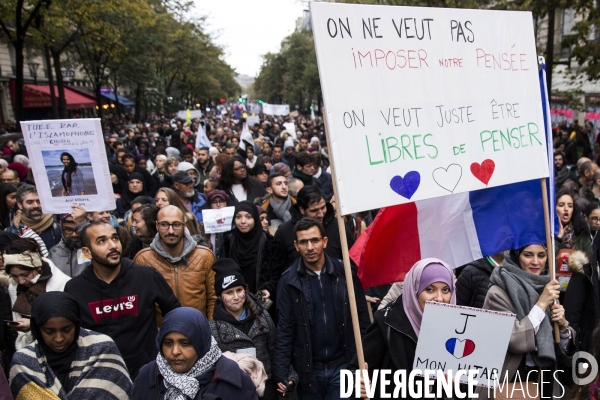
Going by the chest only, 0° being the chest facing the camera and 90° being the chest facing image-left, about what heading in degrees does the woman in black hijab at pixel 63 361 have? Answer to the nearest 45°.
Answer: approximately 0°

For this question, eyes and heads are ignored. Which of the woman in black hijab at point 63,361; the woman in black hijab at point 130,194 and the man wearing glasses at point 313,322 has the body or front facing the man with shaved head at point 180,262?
the woman in black hijab at point 130,194

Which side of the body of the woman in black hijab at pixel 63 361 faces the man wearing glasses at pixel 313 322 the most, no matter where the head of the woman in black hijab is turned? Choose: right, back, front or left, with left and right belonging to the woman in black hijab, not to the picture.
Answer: left

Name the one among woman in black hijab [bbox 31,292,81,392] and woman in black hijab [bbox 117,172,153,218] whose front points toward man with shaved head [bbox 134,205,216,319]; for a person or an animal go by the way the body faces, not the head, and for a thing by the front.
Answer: woman in black hijab [bbox 117,172,153,218]

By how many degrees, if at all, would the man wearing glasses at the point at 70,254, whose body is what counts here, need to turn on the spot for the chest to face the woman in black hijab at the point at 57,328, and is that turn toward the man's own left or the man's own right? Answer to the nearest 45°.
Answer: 0° — they already face them

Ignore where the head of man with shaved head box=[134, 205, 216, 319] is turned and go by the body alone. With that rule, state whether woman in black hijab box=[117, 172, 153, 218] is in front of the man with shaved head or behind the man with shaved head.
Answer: behind

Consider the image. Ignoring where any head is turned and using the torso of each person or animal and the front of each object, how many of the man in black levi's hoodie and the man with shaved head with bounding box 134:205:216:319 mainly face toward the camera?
2
